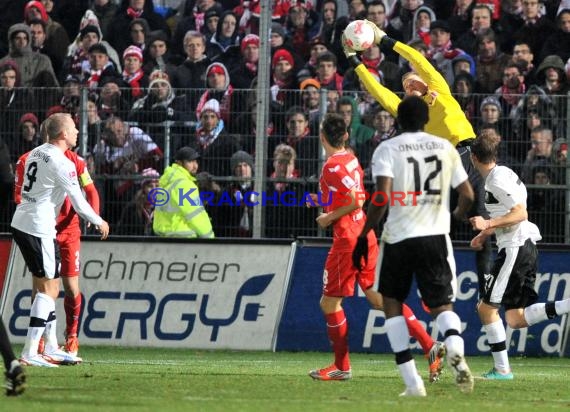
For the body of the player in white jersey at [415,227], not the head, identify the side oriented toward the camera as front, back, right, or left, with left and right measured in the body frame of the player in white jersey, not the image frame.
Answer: back

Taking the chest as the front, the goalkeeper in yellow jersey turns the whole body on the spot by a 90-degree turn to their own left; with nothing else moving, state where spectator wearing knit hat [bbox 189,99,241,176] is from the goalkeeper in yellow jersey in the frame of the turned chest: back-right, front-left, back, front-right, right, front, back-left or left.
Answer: back

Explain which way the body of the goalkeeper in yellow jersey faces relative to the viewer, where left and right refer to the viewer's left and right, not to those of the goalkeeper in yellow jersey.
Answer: facing the viewer and to the left of the viewer

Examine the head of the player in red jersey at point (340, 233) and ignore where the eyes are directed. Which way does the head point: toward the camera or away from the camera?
away from the camera

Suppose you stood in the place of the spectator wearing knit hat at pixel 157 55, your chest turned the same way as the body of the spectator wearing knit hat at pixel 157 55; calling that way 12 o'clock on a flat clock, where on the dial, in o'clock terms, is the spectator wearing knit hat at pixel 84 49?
the spectator wearing knit hat at pixel 84 49 is roughly at 4 o'clock from the spectator wearing knit hat at pixel 157 55.

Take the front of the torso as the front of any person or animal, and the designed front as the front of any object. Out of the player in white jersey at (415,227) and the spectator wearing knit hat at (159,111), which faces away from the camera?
the player in white jersey

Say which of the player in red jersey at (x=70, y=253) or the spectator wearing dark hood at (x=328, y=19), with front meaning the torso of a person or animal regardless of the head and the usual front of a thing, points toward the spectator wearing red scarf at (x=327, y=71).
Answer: the spectator wearing dark hood at (x=328, y=19)

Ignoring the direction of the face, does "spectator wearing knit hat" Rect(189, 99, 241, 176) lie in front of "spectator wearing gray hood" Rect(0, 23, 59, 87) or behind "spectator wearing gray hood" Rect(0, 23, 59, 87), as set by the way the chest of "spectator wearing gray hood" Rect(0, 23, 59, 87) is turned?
in front
